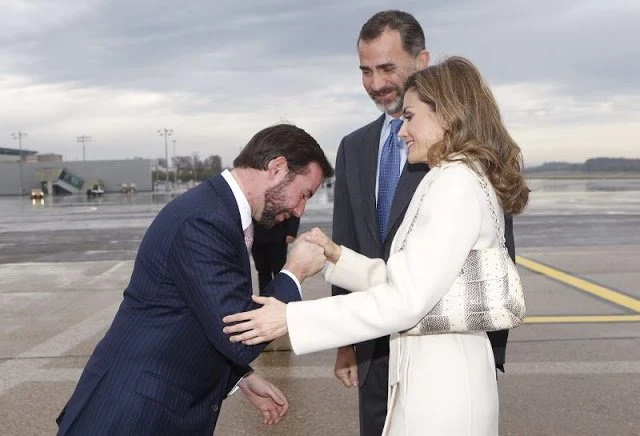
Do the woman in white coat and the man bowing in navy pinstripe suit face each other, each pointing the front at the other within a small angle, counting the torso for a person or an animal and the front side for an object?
yes

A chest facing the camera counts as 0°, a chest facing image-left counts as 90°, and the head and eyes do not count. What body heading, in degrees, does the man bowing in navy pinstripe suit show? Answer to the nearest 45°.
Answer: approximately 270°

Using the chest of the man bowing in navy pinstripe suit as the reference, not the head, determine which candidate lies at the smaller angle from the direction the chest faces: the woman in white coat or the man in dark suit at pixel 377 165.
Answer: the woman in white coat

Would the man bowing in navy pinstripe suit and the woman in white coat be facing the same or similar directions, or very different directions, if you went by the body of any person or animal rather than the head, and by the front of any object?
very different directions

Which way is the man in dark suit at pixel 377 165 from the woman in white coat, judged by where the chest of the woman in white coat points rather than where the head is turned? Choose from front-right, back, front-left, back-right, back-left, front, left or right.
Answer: right

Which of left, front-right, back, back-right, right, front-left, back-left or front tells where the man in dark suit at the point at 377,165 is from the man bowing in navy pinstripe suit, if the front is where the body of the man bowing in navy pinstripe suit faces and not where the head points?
front-left

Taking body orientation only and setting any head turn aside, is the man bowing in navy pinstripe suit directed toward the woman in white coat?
yes

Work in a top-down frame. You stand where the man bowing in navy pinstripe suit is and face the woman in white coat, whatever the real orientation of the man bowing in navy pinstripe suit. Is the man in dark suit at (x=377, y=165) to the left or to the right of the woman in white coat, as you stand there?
left

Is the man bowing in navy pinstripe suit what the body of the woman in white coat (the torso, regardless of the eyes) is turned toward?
yes

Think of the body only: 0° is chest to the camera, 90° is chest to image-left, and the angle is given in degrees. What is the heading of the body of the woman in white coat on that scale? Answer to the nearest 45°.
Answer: approximately 90°

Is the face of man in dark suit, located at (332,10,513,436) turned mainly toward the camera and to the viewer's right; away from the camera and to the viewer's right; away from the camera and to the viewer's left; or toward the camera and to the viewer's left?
toward the camera and to the viewer's left

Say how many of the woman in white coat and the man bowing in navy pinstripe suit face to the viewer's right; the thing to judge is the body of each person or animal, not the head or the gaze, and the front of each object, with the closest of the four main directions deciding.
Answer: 1

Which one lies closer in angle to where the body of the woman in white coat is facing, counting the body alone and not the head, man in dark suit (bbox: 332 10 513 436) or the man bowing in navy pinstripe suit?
the man bowing in navy pinstripe suit
